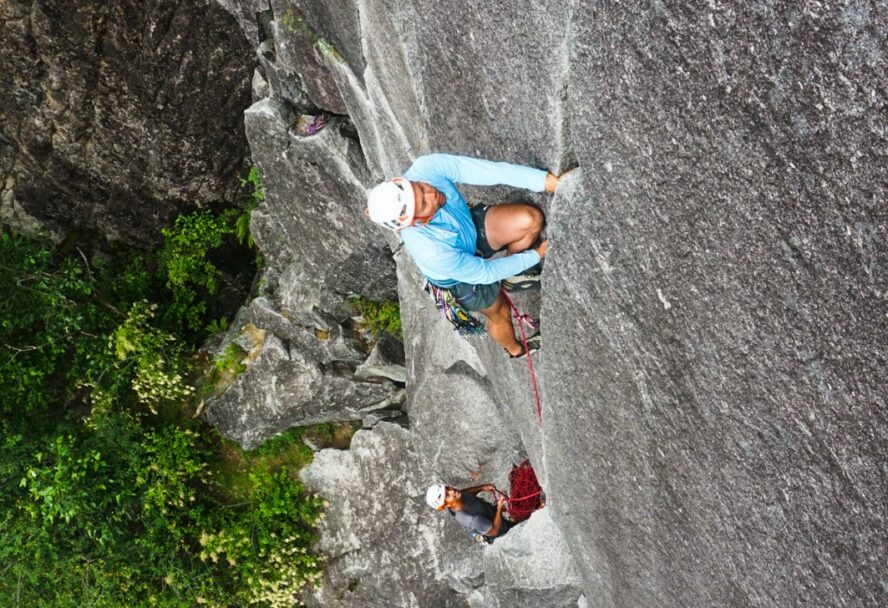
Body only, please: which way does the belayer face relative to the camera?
to the viewer's right

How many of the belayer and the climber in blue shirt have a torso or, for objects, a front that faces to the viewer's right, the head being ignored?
2

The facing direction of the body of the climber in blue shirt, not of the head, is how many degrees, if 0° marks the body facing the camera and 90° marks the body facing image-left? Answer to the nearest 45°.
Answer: approximately 270°
